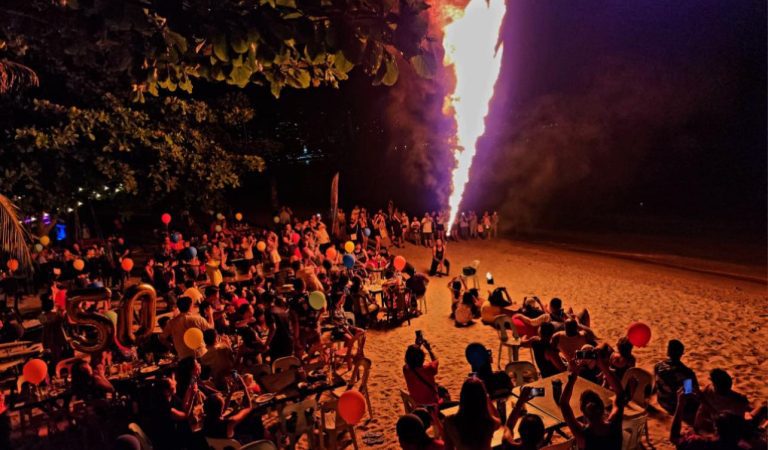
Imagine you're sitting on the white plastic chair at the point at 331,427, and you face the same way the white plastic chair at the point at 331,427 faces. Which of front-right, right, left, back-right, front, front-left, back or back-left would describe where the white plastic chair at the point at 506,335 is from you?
front

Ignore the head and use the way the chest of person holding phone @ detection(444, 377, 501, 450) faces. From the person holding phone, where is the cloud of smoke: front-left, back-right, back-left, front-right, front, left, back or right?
front

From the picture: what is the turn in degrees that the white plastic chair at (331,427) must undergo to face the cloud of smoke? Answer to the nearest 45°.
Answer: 0° — it already faces it

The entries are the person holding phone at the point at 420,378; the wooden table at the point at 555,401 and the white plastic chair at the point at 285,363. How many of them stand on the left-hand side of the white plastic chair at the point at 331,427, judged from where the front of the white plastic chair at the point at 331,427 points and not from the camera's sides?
1

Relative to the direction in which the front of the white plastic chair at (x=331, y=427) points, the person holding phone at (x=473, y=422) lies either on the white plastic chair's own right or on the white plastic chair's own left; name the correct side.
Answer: on the white plastic chair's own right

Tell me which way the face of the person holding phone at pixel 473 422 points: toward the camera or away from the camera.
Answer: away from the camera

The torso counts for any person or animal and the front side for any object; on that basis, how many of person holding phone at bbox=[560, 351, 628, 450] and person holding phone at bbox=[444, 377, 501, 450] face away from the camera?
2

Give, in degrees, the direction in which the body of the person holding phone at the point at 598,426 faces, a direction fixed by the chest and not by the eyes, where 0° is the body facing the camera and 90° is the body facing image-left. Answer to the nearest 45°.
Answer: approximately 180°

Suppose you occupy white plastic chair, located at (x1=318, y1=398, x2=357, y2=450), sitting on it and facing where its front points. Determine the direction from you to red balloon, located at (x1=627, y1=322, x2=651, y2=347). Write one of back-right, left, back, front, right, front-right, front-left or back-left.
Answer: front-right

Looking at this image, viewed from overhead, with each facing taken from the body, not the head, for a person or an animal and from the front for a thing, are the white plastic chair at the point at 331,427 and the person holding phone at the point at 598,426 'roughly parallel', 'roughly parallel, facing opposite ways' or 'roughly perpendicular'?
roughly parallel

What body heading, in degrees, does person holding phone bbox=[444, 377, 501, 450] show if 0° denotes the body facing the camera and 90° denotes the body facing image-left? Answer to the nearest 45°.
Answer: approximately 180°

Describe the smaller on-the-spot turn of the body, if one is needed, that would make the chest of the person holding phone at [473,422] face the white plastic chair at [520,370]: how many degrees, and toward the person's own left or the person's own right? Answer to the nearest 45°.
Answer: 0° — they already face it

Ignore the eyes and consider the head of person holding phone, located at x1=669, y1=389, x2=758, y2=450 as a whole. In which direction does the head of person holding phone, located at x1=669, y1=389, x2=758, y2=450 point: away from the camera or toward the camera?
away from the camera

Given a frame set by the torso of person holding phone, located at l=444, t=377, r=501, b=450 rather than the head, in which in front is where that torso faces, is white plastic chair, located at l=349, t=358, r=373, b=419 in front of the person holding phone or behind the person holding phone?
in front

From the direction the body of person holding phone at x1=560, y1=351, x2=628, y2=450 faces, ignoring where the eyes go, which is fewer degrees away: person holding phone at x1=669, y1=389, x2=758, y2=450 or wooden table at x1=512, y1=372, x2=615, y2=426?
the wooden table
